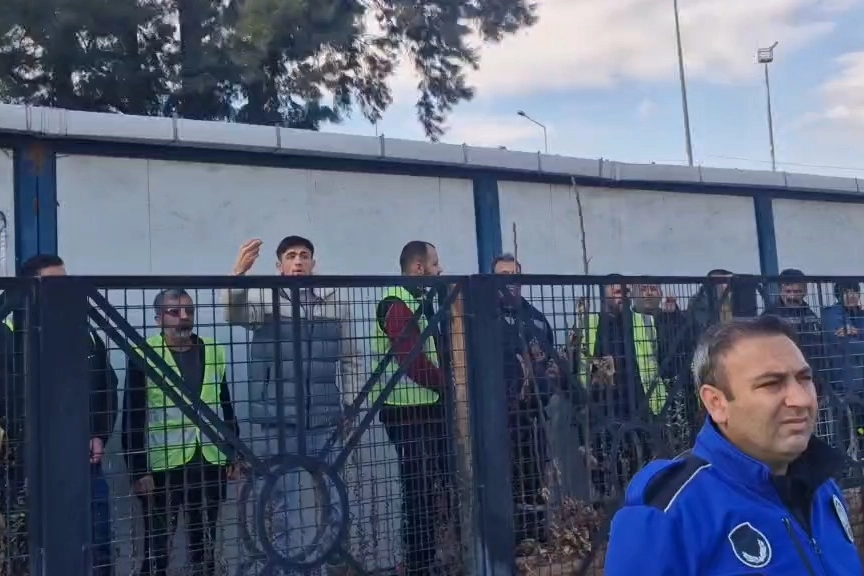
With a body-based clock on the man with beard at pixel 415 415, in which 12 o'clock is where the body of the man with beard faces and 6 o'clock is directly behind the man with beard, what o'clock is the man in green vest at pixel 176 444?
The man in green vest is roughly at 5 o'clock from the man with beard.

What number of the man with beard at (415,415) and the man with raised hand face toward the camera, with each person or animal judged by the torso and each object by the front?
1

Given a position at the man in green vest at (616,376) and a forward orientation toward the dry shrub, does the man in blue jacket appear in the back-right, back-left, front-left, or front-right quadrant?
front-left

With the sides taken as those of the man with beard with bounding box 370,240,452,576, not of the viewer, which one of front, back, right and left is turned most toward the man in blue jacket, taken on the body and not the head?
right

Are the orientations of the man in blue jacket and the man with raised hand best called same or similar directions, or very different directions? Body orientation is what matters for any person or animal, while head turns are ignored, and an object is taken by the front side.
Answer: same or similar directions

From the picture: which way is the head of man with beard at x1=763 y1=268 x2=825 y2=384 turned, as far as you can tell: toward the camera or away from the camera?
toward the camera

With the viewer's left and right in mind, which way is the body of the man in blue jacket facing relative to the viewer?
facing the viewer and to the right of the viewer

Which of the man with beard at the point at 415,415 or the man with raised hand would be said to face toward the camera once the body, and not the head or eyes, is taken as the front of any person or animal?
the man with raised hand

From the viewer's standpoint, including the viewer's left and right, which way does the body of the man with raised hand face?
facing the viewer

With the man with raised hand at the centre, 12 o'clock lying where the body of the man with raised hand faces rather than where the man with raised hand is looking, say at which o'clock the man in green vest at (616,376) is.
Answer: The man in green vest is roughly at 8 o'clock from the man with raised hand.
